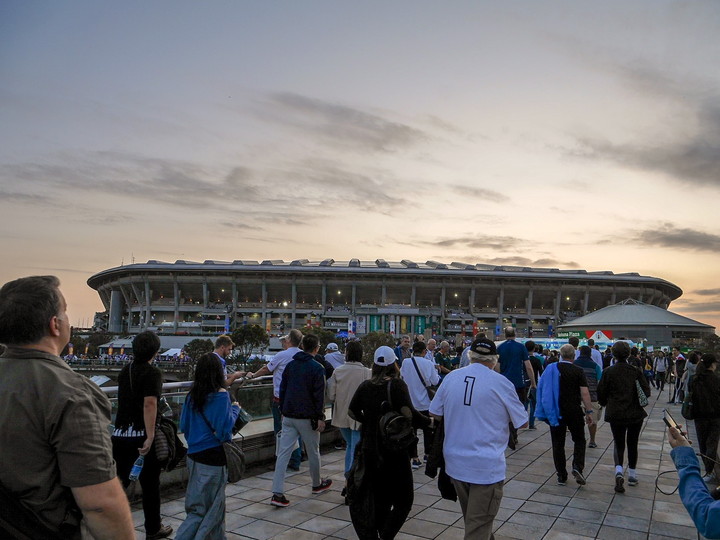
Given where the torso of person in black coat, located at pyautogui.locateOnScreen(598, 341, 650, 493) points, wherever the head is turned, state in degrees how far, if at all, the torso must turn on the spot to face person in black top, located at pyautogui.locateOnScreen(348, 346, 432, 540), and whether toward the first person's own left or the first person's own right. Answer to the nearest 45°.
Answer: approximately 135° to the first person's own left

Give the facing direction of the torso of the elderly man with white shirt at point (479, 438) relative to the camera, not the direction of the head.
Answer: away from the camera

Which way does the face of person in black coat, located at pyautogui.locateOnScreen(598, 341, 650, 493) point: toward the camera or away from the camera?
away from the camera

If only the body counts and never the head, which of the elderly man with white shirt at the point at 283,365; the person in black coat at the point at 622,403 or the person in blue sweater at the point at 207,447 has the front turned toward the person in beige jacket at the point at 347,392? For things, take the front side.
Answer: the person in blue sweater

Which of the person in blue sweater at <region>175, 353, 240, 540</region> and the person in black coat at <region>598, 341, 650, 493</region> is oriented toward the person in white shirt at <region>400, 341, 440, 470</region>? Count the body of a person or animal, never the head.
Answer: the person in blue sweater

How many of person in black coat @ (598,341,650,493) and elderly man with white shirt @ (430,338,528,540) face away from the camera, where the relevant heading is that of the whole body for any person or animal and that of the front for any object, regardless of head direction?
2

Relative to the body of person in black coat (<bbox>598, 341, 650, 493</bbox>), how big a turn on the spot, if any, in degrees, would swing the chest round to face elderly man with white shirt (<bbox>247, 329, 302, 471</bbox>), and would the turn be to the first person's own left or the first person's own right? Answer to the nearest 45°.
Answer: approximately 90° to the first person's own left

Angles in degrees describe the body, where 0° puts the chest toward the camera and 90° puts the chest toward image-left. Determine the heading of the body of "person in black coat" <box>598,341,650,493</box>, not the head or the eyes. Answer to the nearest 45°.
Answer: approximately 180°

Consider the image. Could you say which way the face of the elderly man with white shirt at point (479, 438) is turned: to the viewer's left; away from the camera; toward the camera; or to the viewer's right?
away from the camera

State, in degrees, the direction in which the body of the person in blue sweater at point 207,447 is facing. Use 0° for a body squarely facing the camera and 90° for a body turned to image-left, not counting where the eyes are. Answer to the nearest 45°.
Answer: approximately 225°

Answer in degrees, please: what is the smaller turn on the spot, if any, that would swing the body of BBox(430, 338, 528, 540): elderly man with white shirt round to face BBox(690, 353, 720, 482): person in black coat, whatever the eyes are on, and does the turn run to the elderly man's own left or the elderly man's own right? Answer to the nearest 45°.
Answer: approximately 45° to the elderly man's own right
